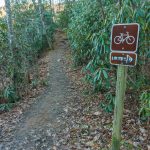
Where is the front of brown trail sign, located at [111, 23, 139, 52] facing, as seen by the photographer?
facing the viewer

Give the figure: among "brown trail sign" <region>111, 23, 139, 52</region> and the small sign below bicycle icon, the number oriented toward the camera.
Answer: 2

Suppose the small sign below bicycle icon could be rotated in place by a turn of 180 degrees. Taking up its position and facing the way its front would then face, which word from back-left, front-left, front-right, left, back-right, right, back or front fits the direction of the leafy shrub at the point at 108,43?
front

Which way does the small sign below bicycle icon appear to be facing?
toward the camera
